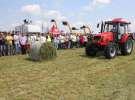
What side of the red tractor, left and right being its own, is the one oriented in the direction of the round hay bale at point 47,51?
front

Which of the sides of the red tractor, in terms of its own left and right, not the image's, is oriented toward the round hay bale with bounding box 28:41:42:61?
front

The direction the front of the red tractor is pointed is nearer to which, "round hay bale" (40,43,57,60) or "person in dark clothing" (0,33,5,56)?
the round hay bale

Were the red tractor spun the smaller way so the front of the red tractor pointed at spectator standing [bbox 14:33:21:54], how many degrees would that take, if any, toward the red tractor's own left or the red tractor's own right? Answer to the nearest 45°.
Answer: approximately 45° to the red tractor's own right

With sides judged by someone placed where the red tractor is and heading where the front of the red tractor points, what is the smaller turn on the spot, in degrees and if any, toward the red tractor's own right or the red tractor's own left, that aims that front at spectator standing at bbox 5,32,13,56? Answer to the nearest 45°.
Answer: approximately 45° to the red tractor's own right

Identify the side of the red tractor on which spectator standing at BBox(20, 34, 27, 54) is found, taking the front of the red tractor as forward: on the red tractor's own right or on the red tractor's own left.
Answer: on the red tractor's own right

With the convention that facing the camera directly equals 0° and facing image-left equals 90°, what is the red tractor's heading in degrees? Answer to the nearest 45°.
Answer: approximately 45°
